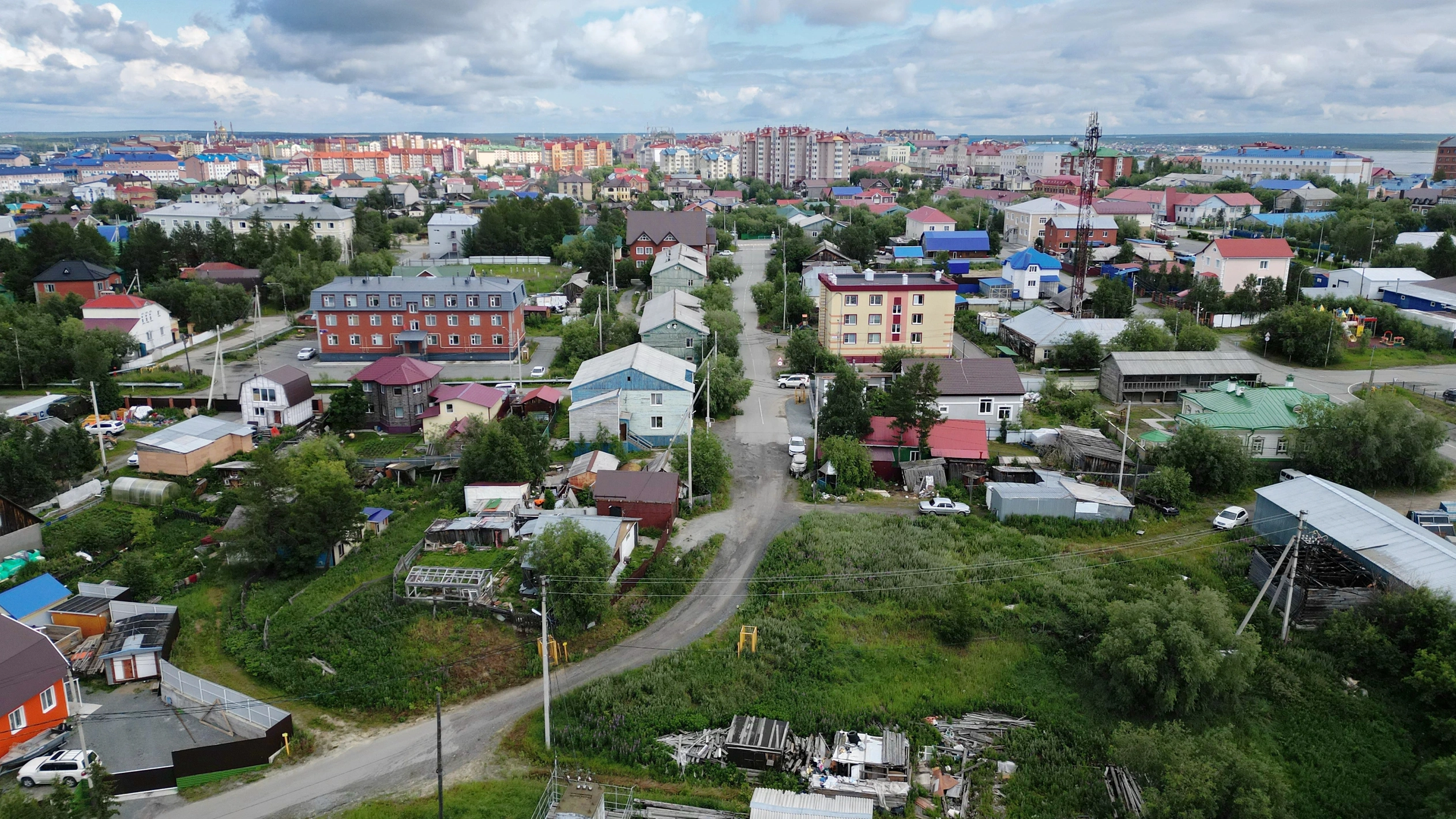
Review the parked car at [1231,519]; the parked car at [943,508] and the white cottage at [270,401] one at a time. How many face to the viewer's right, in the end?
1

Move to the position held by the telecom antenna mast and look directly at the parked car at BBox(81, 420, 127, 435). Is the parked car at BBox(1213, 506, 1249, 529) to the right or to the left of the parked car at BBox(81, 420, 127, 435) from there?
left

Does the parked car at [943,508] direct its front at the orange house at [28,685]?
no

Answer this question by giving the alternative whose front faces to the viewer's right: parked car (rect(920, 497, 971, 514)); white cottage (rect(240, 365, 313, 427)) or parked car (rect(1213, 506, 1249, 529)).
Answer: parked car (rect(920, 497, 971, 514))

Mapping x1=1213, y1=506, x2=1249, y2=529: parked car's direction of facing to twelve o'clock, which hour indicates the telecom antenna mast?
The telecom antenna mast is roughly at 4 o'clock from the parked car.

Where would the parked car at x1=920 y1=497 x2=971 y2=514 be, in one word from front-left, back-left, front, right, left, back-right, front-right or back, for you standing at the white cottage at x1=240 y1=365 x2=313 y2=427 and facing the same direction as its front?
left

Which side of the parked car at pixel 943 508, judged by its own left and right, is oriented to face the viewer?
right

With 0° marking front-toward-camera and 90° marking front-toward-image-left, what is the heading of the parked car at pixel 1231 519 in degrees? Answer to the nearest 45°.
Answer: approximately 45°

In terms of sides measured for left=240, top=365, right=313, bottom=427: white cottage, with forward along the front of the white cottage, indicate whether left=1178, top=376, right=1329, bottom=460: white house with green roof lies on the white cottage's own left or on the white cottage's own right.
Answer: on the white cottage's own left

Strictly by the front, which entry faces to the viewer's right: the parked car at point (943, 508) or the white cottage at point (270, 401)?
the parked car

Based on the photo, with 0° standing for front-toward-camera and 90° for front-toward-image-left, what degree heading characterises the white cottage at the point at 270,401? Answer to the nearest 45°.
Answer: approximately 45°

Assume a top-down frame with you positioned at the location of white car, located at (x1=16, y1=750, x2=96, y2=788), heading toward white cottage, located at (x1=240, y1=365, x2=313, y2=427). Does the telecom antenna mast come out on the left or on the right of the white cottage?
right

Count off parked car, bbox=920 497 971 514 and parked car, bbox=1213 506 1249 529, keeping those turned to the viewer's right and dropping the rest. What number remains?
1

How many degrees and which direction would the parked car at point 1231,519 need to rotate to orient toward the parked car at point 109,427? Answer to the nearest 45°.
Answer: approximately 45° to its right

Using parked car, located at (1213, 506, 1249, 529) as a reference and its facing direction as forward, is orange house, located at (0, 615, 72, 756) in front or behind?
in front

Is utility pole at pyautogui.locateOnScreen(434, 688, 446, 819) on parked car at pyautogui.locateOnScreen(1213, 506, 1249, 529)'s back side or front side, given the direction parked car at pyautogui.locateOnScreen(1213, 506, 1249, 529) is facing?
on the front side

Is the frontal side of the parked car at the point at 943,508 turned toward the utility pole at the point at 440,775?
no

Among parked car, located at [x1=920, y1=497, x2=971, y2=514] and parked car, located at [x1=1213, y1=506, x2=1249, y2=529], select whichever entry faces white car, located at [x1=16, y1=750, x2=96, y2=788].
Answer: parked car, located at [x1=1213, y1=506, x2=1249, y2=529]
